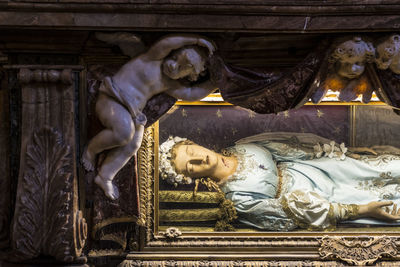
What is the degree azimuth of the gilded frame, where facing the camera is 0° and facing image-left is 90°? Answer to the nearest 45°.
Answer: approximately 0°
